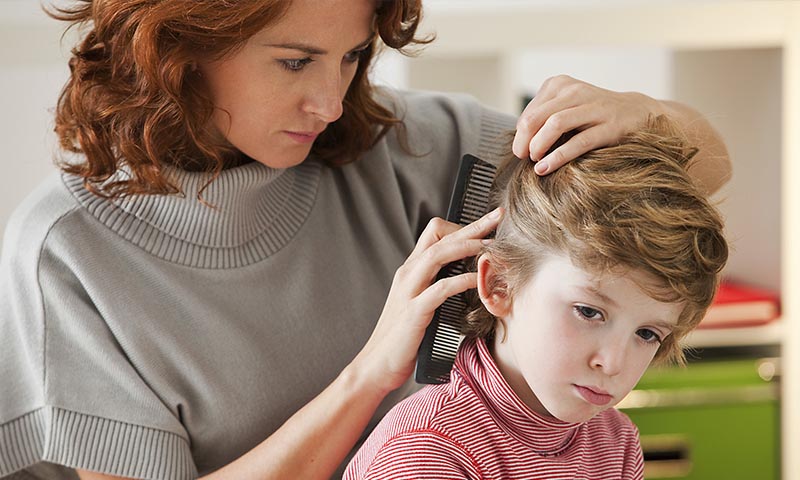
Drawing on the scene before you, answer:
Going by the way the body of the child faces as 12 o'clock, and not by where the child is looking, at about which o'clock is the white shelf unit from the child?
The white shelf unit is roughly at 8 o'clock from the child.

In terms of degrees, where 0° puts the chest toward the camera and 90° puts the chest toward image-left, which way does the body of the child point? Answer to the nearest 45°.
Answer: approximately 315°

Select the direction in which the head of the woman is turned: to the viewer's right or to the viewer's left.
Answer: to the viewer's right
